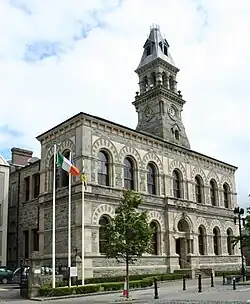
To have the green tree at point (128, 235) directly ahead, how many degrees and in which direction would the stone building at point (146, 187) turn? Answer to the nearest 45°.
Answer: approximately 45° to its right

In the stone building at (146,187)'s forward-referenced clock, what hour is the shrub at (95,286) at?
The shrub is roughly at 2 o'clock from the stone building.

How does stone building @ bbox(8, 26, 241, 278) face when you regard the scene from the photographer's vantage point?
facing the viewer and to the right of the viewer

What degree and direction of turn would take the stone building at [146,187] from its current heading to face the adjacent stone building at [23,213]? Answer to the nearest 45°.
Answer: approximately 135° to its right

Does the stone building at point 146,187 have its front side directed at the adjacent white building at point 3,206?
no

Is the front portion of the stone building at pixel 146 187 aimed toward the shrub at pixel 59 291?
no

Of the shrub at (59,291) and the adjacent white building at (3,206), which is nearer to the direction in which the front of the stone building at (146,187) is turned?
the shrub
